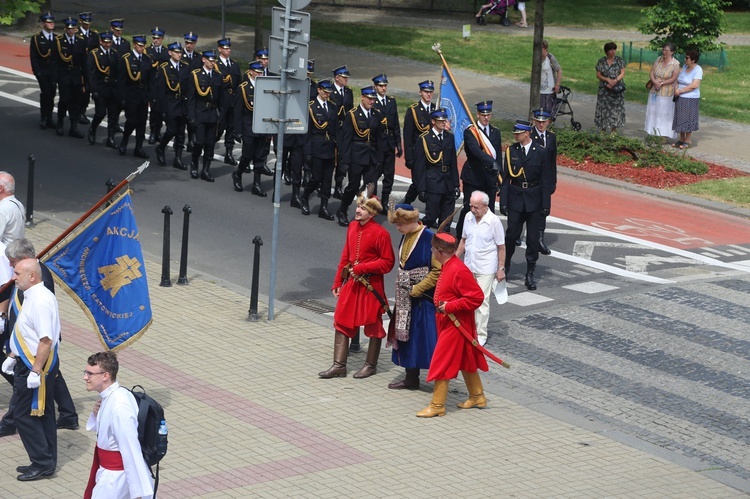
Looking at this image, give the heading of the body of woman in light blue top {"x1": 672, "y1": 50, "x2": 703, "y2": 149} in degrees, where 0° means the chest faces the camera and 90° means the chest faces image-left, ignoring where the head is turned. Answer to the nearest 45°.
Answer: approximately 45°

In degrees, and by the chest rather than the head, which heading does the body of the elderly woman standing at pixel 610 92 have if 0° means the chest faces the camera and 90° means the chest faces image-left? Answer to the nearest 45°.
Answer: approximately 0°

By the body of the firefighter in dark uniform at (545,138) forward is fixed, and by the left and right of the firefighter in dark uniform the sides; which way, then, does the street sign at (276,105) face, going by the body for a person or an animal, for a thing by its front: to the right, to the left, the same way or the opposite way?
the opposite way

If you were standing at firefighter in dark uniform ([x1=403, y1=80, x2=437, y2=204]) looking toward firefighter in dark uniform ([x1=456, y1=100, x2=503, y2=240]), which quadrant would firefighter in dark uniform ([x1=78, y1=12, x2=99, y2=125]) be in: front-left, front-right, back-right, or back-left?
back-right

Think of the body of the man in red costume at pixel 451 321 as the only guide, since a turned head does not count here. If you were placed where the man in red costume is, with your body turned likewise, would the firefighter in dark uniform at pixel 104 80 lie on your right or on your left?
on your right

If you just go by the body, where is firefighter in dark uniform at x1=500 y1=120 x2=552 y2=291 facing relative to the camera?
toward the camera

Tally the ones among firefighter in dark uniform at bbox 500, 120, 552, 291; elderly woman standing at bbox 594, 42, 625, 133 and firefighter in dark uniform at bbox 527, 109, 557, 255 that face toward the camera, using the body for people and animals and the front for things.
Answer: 3

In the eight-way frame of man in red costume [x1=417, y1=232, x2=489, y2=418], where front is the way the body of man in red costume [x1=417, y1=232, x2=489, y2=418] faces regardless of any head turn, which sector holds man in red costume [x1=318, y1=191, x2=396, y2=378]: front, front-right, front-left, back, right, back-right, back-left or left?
front-right

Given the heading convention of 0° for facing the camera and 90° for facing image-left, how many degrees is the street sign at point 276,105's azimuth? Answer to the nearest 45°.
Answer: approximately 180°

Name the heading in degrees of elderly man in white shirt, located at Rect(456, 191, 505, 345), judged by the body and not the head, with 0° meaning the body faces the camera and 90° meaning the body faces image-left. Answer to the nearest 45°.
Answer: approximately 45°

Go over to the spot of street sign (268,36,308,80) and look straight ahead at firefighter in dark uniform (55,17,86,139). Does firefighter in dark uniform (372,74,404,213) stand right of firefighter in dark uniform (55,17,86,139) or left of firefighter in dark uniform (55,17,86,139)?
right
